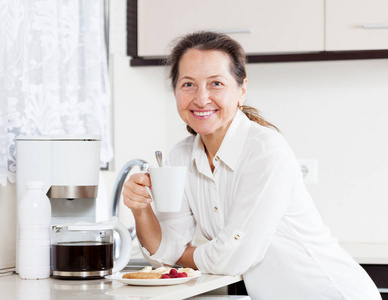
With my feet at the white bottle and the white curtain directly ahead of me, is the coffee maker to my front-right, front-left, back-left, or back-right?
front-right

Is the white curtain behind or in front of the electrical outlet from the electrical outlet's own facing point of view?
in front

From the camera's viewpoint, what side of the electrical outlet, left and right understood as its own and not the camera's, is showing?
front

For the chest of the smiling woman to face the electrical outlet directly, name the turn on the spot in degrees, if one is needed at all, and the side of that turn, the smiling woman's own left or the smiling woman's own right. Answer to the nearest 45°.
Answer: approximately 135° to the smiling woman's own right

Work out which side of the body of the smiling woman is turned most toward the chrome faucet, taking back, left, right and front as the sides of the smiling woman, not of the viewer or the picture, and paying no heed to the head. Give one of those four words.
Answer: right

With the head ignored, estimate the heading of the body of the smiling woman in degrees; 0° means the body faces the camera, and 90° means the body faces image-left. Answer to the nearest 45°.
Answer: approximately 45°

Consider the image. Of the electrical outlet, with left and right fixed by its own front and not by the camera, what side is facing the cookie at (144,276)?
front

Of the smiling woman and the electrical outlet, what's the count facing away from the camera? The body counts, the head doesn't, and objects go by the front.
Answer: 0

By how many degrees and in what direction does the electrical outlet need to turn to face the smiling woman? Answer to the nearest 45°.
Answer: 0° — it already faces them

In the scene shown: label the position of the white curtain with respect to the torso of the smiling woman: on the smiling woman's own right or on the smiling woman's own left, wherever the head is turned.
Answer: on the smiling woman's own right

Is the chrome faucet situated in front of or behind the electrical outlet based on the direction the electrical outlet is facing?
in front

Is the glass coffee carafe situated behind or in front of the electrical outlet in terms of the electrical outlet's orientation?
in front

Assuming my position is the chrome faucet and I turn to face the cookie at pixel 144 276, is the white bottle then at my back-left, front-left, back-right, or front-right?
front-right
